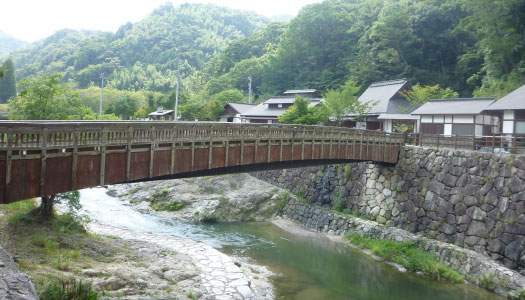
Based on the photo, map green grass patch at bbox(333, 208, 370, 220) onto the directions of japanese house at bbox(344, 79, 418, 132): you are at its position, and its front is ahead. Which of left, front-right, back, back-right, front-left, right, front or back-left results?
front-left

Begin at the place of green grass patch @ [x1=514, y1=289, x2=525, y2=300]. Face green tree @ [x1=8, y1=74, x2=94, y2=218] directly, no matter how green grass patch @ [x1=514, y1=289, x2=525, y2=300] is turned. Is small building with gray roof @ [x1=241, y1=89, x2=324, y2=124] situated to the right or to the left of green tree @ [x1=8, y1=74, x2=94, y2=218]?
right

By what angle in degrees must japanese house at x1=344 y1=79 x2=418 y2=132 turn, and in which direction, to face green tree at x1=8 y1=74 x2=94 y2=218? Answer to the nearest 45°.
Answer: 0° — it already faces it

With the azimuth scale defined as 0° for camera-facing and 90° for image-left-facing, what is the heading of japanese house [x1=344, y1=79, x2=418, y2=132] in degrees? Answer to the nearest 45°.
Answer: approximately 45°

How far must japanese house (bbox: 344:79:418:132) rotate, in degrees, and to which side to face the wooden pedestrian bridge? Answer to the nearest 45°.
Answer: approximately 45° to its left

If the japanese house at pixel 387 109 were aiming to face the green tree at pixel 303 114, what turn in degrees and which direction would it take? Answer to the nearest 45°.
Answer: approximately 90° to its right

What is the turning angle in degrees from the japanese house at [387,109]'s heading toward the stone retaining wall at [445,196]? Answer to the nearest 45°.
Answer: approximately 45° to its left

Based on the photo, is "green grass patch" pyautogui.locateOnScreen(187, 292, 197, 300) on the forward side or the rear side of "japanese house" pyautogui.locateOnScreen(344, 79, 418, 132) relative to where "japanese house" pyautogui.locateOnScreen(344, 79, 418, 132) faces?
on the forward side
